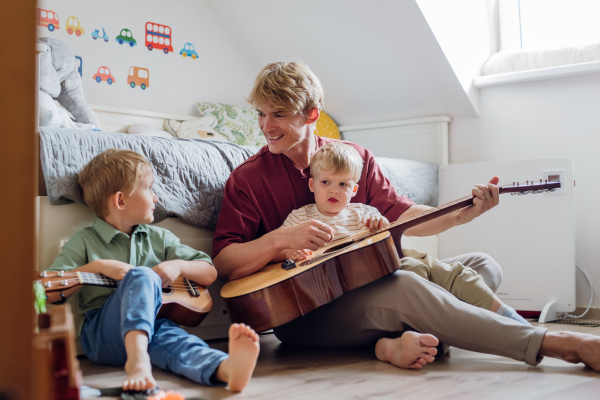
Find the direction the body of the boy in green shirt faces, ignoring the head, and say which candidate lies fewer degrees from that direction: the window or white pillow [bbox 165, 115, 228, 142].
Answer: the window

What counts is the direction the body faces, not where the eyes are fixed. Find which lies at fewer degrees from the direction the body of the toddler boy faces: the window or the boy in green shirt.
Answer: the boy in green shirt

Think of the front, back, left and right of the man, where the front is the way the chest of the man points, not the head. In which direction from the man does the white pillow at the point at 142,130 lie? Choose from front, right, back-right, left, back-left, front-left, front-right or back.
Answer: back-right

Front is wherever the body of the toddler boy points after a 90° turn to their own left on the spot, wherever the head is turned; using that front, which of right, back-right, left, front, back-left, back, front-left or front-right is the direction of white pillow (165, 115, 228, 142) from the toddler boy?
back-left

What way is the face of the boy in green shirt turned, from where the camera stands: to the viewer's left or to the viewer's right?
to the viewer's right

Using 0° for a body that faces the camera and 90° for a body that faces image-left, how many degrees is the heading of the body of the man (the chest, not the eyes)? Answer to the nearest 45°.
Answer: approximately 0°

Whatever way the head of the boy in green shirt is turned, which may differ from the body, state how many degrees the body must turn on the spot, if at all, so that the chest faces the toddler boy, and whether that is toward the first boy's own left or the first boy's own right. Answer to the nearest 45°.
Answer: approximately 45° to the first boy's own left

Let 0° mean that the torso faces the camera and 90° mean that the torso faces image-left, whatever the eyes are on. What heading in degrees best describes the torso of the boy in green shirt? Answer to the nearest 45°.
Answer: approximately 315°

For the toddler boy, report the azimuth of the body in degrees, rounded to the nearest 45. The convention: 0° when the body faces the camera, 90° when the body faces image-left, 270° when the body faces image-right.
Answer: approximately 0°

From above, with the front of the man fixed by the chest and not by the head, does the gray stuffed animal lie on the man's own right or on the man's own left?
on the man's own right

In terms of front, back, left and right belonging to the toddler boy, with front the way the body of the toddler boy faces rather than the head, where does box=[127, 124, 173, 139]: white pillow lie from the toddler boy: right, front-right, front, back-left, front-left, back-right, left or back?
back-right
